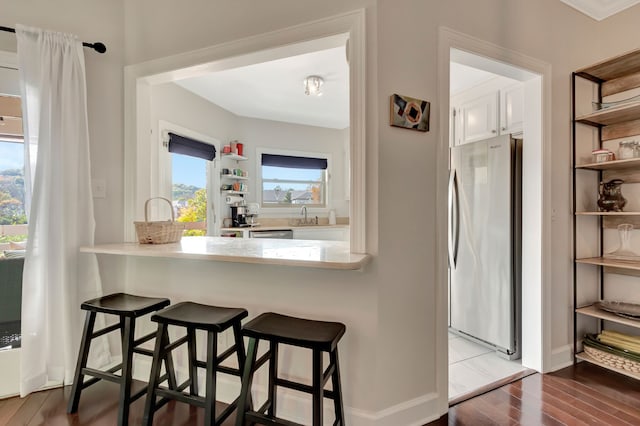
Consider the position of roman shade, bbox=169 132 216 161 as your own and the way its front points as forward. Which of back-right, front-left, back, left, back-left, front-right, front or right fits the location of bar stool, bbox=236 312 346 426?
front-right

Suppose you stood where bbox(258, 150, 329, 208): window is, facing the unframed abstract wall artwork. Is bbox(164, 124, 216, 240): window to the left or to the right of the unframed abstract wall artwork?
right

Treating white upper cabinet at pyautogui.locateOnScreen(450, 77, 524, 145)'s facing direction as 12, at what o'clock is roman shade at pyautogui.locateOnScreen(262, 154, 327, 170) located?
The roman shade is roughly at 2 o'clock from the white upper cabinet.

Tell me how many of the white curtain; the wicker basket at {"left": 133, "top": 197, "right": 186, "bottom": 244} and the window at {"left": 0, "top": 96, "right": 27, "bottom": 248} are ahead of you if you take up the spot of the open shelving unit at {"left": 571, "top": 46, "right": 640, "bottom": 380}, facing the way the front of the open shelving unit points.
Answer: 3

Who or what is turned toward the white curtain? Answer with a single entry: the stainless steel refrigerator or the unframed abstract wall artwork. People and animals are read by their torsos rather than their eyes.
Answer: the stainless steel refrigerator

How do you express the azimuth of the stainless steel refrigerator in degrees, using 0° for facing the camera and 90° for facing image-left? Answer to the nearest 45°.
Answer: approximately 45°

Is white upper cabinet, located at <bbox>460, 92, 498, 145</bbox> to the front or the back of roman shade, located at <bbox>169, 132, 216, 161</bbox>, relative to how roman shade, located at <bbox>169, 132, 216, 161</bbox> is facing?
to the front

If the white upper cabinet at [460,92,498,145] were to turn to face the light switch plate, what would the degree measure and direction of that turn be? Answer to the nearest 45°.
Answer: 0° — it already faces it

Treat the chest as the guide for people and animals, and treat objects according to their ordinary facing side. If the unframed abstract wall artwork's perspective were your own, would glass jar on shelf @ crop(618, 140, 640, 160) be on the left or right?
on its left

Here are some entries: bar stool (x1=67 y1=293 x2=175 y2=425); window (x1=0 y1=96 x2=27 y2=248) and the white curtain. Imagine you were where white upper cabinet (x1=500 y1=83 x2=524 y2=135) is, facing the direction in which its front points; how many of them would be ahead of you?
3

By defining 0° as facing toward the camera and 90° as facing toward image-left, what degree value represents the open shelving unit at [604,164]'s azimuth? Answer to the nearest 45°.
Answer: approximately 45°

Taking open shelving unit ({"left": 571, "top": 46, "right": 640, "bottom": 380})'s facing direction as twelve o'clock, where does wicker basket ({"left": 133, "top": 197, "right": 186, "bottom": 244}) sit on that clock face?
The wicker basket is roughly at 12 o'clock from the open shelving unit.

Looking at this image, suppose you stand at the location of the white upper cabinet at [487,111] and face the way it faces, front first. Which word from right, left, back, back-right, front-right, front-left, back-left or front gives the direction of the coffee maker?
front-right
